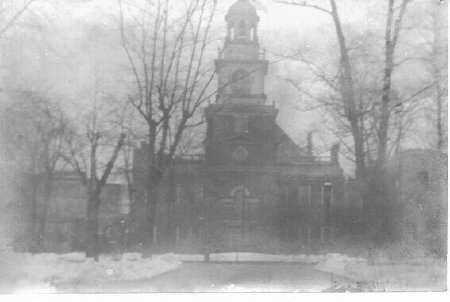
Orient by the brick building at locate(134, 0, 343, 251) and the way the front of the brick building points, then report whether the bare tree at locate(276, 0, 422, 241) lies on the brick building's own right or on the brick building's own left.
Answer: on the brick building's own left

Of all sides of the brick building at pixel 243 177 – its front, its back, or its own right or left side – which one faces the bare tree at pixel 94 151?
right

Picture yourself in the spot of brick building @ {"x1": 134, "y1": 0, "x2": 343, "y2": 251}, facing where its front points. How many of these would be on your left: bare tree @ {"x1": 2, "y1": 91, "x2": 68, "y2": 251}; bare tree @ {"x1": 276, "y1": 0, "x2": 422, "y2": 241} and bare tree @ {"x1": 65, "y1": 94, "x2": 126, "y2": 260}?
1

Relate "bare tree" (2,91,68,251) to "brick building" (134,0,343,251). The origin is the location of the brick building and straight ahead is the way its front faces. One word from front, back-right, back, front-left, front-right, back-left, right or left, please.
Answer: right

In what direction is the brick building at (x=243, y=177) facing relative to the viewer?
toward the camera
